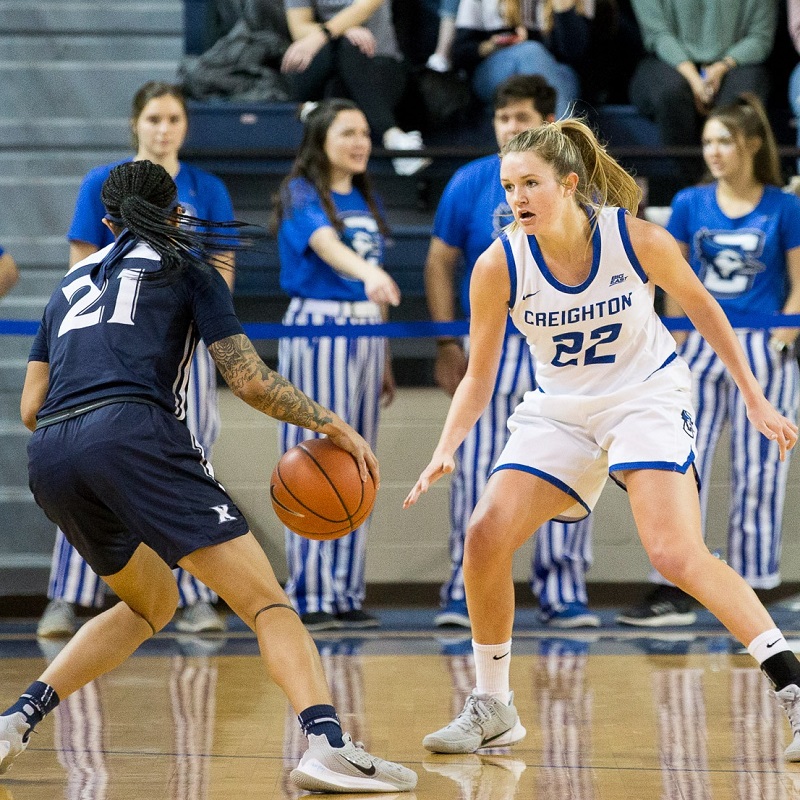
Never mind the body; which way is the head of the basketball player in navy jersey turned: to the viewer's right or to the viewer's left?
to the viewer's right

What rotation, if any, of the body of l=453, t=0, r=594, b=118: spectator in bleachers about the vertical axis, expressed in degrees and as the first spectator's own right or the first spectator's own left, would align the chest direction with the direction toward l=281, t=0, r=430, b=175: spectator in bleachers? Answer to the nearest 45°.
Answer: approximately 90° to the first spectator's own right

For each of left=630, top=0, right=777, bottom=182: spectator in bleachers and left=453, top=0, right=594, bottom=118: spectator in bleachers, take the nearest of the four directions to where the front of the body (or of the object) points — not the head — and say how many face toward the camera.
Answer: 2

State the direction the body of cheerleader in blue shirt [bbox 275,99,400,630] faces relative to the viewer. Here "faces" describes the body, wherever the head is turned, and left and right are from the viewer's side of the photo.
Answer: facing the viewer and to the right of the viewer

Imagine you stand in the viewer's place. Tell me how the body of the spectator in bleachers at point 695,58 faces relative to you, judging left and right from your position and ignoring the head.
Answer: facing the viewer

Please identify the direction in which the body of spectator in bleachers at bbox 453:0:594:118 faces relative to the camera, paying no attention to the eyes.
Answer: toward the camera

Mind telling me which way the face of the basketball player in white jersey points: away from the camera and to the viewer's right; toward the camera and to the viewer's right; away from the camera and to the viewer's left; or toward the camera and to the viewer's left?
toward the camera and to the viewer's left
